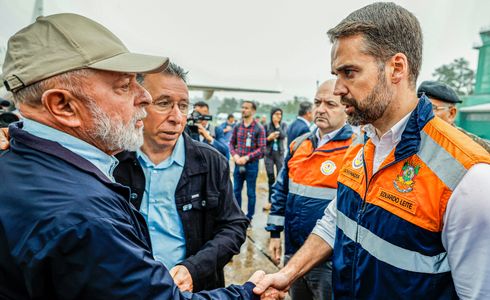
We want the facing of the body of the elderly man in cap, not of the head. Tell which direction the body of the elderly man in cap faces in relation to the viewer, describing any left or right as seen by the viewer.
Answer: facing to the right of the viewer

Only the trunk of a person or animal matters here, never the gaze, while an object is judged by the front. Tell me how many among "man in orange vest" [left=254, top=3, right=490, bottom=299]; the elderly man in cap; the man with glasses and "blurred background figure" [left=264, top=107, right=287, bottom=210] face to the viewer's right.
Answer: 1

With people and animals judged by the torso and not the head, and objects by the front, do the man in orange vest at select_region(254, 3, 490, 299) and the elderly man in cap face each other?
yes

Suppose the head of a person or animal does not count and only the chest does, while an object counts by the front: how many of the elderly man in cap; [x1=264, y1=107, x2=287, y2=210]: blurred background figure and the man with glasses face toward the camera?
2

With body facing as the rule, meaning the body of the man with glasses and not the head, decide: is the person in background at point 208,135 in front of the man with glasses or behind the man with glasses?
behind

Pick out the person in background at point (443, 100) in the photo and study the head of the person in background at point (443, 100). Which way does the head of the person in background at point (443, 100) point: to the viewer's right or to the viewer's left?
to the viewer's left

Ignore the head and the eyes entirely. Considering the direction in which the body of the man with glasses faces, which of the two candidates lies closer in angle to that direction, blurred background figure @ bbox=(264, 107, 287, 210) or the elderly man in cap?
the elderly man in cap

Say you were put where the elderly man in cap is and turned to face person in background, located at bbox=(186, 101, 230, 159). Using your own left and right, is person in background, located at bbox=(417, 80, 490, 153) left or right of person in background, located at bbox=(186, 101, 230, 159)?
right
